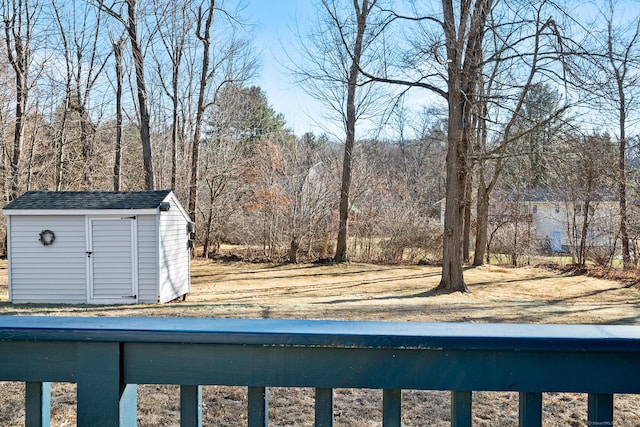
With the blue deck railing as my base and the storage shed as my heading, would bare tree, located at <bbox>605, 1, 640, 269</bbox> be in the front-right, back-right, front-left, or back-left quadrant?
front-right

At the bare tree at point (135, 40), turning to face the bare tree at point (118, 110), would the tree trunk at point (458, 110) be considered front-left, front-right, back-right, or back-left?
back-right

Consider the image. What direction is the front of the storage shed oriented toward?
toward the camera

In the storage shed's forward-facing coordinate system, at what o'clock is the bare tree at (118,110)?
The bare tree is roughly at 6 o'clock from the storage shed.

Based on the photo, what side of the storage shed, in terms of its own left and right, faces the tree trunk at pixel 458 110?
left

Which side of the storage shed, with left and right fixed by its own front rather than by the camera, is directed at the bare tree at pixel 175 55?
back

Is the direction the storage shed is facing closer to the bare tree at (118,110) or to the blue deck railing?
the blue deck railing

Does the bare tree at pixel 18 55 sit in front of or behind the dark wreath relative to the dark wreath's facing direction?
behind

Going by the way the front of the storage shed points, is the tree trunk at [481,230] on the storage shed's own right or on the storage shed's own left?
on the storage shed's own left

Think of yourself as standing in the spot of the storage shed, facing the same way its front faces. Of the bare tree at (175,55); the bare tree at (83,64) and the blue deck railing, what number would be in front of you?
1

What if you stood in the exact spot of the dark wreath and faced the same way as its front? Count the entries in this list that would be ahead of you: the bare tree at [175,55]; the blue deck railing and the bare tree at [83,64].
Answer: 1

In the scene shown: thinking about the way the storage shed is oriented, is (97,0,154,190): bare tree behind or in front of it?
behind

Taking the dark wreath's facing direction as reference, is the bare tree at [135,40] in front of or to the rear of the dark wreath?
to the rear

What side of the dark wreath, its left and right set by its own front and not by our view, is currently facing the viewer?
front

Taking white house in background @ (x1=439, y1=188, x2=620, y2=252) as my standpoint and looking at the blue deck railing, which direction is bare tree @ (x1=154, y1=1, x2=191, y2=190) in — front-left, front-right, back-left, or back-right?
front-right

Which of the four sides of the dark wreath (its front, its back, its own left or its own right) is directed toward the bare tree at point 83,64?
back
